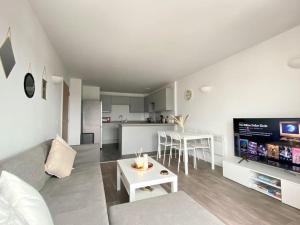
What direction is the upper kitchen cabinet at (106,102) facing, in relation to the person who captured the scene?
facing the viewer

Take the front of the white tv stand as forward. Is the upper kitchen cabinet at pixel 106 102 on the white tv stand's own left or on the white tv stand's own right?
on the white tv stand's own right

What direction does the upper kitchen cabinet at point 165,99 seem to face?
to the viewer's left

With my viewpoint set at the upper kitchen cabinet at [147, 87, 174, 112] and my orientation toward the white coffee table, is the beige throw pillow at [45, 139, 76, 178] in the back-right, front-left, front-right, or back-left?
front-right

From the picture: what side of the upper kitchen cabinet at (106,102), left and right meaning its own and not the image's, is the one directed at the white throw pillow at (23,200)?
front

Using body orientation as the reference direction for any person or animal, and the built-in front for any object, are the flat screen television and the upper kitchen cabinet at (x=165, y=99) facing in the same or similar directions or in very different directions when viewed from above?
same or similar directions

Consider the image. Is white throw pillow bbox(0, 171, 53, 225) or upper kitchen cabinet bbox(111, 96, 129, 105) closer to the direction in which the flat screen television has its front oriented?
the white throw pillow

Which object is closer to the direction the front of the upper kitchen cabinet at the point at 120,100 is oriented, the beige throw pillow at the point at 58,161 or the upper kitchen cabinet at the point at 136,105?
the beige throw pillow

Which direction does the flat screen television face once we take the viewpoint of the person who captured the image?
facing the viewer and to the left of the viewer

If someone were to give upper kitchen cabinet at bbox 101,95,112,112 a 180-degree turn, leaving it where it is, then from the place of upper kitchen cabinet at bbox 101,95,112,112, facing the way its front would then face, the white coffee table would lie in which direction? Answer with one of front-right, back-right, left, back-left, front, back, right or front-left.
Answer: back

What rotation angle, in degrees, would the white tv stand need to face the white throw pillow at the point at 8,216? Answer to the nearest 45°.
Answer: approximately 45° to its left

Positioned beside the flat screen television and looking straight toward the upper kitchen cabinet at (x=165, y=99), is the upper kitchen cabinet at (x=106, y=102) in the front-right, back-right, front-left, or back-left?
front-left

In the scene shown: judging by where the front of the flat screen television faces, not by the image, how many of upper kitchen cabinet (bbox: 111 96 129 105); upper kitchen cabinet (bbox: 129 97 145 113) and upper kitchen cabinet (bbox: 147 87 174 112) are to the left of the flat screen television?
0

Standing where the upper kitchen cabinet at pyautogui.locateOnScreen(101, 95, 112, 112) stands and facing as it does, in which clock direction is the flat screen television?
The flat screen television is roughly at 11 o'clock from the upper kitchen cabinet.

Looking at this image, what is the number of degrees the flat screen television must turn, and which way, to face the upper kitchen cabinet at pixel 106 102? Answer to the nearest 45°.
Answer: approximately 45° to its right

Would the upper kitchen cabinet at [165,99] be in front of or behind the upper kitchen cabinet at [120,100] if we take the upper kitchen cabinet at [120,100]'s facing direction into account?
in front

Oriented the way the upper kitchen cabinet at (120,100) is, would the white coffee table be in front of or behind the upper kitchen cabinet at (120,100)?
in front

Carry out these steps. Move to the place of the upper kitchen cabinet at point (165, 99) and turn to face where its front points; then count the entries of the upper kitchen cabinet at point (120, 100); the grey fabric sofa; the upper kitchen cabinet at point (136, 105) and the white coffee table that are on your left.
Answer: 2

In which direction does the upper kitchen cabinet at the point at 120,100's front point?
toward the camera
